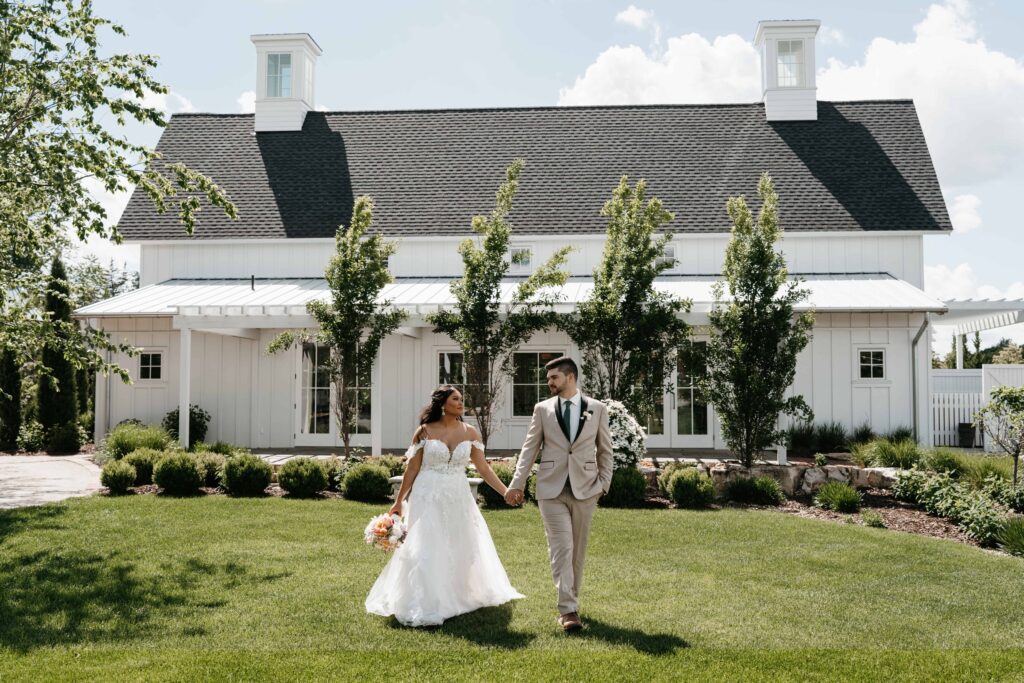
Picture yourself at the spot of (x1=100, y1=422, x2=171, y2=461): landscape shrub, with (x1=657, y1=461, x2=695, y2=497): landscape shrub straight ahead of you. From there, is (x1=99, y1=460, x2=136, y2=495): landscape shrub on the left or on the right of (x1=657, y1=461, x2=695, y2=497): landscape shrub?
right

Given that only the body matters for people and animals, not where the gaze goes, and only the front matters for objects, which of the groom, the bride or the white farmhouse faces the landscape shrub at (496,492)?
the white farmhouse

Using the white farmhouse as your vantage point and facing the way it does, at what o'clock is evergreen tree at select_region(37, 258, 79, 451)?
The evergreen tree is roughly at 3 o'clock from the white farmhouse.

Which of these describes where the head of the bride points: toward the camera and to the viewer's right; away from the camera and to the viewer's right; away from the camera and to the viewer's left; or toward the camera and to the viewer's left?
toward the camera and to the viewer's right

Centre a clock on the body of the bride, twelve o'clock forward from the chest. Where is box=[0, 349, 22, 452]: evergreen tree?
The evergreen tree is roughly at 5 o'clock from the bride.

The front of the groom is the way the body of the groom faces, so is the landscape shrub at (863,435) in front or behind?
behind

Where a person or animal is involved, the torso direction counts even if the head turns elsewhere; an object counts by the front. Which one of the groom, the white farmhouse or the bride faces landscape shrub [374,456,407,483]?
the white farmhouse

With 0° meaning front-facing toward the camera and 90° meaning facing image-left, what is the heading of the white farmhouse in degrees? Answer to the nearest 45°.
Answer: approximately 0°
